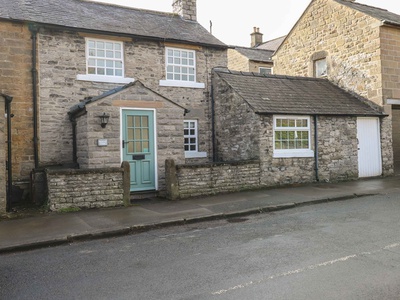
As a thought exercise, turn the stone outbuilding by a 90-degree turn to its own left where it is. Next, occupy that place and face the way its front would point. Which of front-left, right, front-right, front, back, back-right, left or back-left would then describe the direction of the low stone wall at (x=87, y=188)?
back

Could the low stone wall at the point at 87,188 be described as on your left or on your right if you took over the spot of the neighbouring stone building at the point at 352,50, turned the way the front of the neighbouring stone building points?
on your right

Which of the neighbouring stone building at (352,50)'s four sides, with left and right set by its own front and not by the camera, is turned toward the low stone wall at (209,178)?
right

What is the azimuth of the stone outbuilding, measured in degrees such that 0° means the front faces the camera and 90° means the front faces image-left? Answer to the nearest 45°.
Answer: approximately 315°

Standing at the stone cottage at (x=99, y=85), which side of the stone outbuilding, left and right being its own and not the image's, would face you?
right

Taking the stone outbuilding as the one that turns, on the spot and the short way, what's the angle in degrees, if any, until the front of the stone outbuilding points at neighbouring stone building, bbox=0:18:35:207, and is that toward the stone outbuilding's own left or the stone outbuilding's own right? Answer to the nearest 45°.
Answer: approximately 90° to the stone outbuilding's own right

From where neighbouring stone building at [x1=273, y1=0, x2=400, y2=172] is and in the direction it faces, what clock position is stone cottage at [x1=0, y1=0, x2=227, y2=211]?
The stone cottage is roughly at 3 o'clock from the neighbouring stone building.

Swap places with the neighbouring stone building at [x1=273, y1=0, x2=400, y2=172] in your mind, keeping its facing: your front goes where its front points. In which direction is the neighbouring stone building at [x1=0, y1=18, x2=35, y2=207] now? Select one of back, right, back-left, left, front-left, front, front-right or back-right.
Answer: right

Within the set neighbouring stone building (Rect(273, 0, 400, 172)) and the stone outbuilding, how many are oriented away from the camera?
0

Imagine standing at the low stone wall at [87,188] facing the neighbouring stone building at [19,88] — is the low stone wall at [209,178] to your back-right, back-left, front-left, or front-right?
back-right

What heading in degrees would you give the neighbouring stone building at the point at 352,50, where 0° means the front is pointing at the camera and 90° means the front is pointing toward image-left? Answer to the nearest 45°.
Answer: approximately 315°
